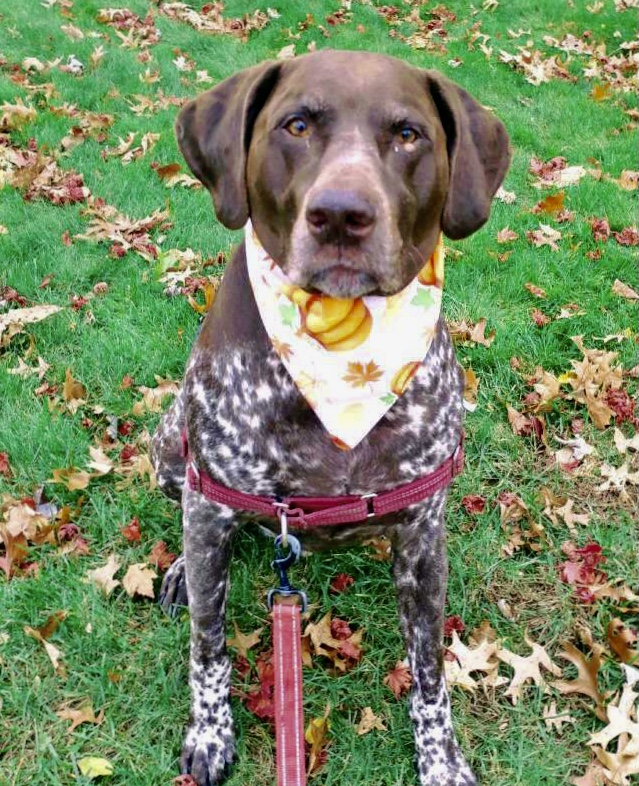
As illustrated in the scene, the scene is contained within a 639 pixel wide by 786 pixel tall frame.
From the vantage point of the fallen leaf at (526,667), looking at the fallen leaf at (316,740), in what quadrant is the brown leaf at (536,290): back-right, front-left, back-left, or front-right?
back-right

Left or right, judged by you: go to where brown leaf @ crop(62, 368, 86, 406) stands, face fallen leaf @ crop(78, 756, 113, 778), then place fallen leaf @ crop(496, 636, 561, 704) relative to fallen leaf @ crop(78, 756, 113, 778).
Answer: left

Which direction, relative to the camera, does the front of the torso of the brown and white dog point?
toward the camera

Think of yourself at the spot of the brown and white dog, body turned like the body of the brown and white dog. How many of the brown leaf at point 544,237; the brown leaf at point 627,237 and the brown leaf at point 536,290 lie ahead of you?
0

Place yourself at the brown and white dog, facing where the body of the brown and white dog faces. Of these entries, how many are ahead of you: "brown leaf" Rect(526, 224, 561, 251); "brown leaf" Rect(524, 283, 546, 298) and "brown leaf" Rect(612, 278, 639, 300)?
0

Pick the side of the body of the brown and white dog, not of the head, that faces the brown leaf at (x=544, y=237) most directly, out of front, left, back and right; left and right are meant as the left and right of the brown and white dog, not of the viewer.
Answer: back

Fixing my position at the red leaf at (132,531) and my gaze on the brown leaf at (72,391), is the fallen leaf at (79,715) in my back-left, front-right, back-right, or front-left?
back-left

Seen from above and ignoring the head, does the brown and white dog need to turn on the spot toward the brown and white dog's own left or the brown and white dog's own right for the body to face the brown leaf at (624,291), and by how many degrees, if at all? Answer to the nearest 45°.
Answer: approximately 135° to the brown and white dog's own left
